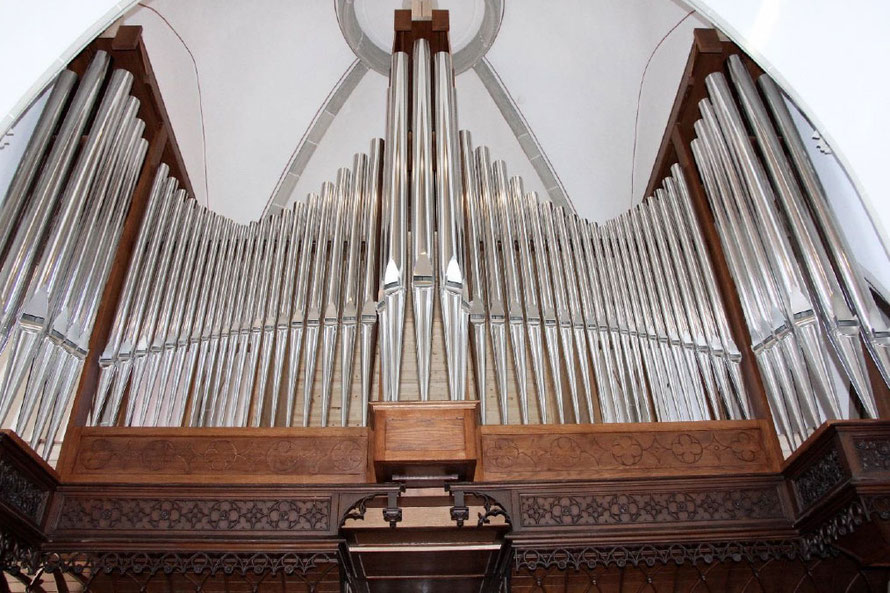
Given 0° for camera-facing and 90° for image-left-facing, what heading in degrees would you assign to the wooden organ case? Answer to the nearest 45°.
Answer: approximately 0°
